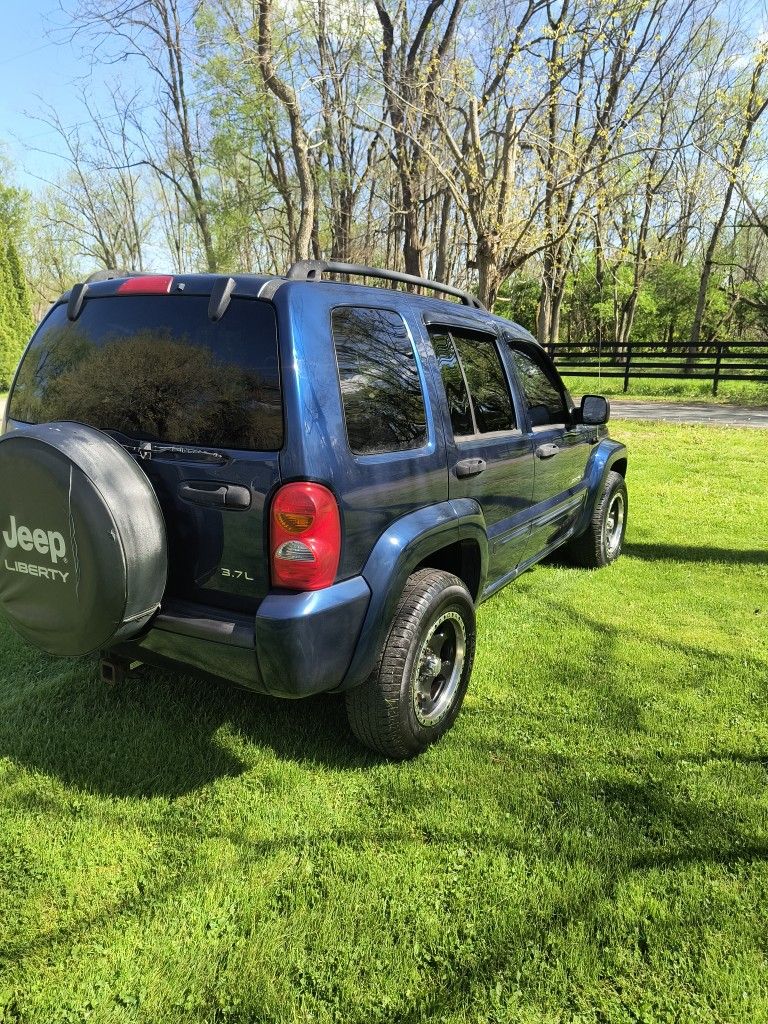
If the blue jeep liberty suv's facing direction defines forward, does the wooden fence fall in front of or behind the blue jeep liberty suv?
in front

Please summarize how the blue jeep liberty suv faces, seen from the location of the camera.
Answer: facing away from the viewer and to the right of the viewer
